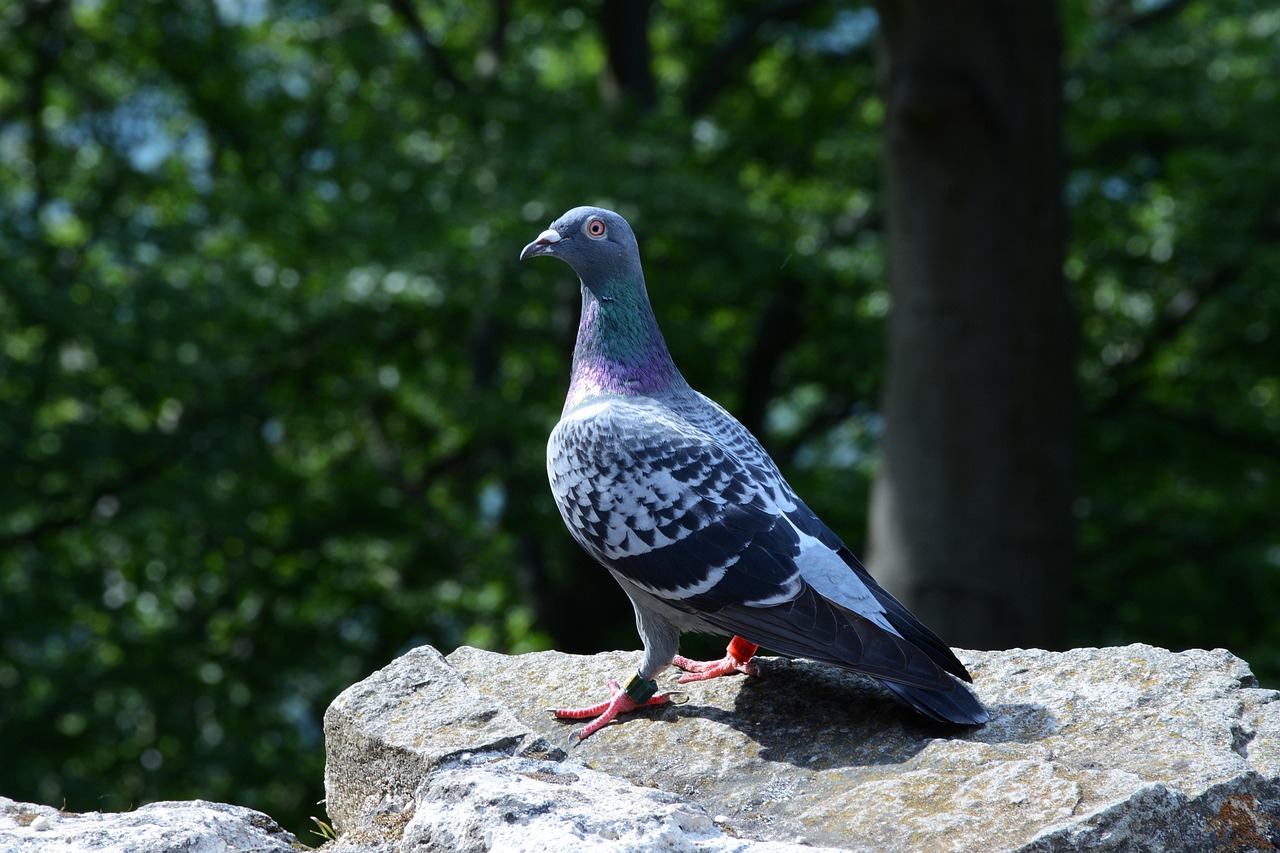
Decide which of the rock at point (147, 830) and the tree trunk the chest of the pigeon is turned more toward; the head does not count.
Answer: the rock

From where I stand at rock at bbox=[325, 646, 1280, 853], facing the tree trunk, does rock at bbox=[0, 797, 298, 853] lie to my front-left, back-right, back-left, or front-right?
back-left

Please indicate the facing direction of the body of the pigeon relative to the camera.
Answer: to the viewer's left

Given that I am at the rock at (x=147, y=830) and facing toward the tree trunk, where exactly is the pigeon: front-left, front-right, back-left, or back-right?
front-right

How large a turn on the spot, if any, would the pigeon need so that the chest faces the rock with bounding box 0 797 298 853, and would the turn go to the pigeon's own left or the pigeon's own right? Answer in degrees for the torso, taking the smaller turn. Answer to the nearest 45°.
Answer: approximately 45° to the pigeon's own left

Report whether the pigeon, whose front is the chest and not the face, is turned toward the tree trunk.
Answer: no
